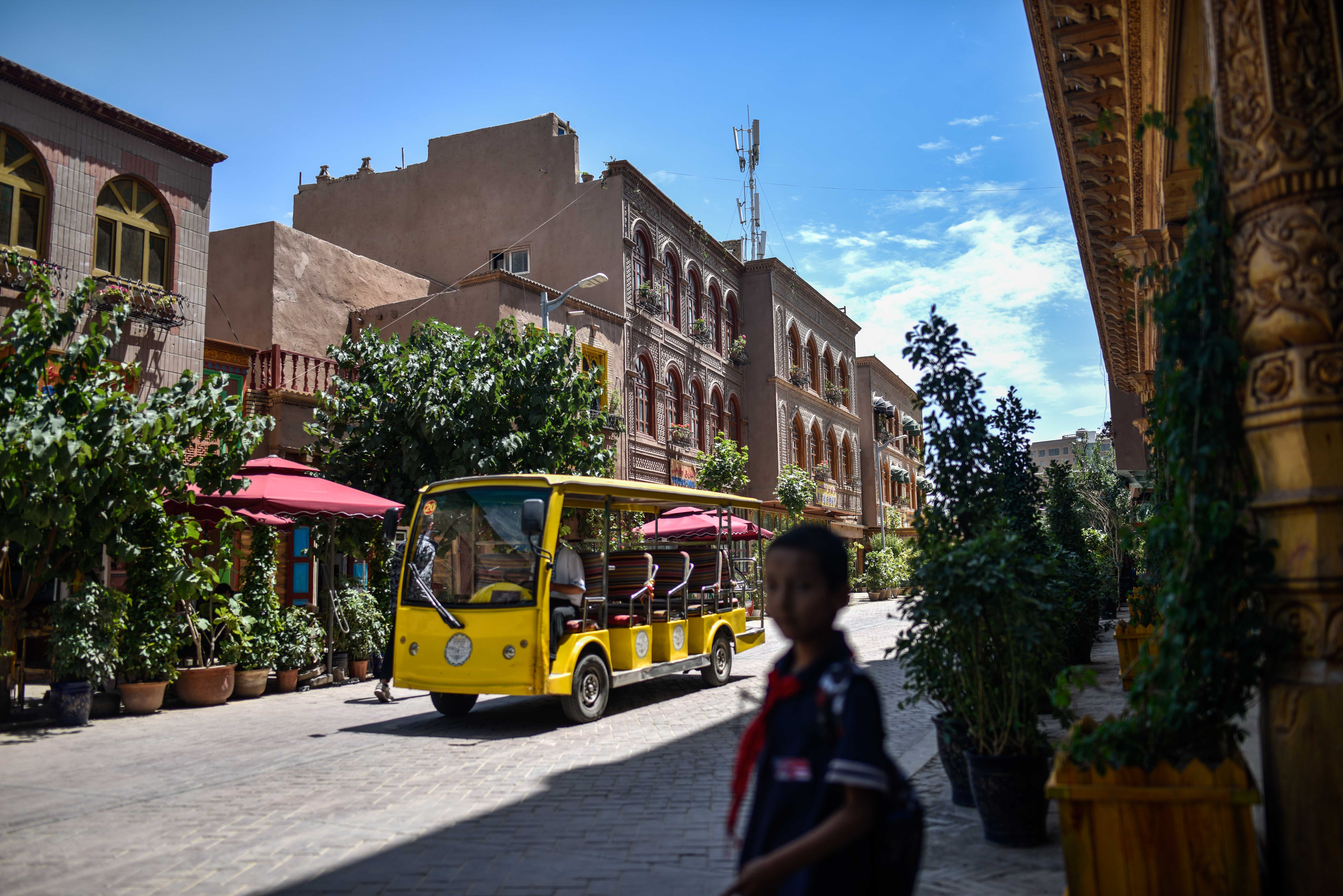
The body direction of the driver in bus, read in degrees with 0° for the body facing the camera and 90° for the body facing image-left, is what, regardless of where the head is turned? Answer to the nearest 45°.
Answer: approximately 45°

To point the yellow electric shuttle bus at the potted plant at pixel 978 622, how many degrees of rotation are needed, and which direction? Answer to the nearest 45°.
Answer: approximately 90° to its left

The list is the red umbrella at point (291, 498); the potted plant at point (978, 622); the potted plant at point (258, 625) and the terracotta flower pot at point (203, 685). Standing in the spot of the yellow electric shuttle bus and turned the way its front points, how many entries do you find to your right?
3

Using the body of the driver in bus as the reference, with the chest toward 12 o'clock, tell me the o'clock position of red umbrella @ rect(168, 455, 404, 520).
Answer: The red umbrella is roughly at 3 o'clock from the driver in bus.

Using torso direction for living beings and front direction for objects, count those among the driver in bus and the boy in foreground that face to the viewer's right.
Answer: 0

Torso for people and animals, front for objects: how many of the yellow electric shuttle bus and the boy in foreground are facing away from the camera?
0

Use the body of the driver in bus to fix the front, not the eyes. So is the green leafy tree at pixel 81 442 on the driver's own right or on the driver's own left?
on the driver's own right

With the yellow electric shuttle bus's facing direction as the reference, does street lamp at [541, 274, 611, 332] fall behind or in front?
behind

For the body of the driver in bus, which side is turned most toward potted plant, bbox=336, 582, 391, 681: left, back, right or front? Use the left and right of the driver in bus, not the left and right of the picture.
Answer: right

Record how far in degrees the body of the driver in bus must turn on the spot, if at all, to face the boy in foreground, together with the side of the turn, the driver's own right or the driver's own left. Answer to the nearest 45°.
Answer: approximately 45° to the driver's own left

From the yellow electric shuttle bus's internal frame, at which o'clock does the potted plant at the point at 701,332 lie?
The potted plant is roughly at 5 o'clock from the yellow electric shuttle bus.

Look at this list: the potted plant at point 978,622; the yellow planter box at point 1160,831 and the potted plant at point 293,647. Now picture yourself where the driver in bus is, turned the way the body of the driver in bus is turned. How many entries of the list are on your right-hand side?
1

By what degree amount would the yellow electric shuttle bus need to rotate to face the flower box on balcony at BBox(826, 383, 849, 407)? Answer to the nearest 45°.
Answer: approximately 135° to its right

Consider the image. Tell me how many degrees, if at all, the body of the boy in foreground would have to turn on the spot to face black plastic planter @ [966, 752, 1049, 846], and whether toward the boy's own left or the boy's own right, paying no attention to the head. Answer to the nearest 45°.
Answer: approximately 135° to the boy's own right

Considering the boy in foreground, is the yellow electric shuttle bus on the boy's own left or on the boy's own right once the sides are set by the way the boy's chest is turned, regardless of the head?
on the boy's own right

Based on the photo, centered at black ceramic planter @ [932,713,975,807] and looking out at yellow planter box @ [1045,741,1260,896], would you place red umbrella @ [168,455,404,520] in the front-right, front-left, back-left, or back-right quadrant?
back-right

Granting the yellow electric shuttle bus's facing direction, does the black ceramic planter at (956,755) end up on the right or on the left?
on its left
